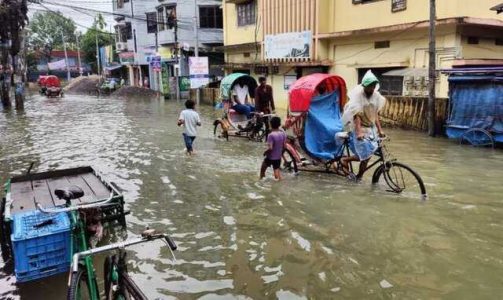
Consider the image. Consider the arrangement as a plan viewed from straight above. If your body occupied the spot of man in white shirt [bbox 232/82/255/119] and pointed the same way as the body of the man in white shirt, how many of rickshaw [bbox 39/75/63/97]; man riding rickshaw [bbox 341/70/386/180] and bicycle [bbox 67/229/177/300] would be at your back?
1

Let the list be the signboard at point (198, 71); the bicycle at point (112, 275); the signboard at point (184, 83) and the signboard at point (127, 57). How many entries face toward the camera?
3

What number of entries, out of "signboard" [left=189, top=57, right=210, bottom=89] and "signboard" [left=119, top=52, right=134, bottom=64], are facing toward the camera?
2

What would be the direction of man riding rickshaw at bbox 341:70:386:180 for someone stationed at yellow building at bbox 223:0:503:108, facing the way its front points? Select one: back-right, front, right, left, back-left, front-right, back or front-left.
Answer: front-left

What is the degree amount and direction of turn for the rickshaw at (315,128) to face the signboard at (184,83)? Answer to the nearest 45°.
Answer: approximately 180°
